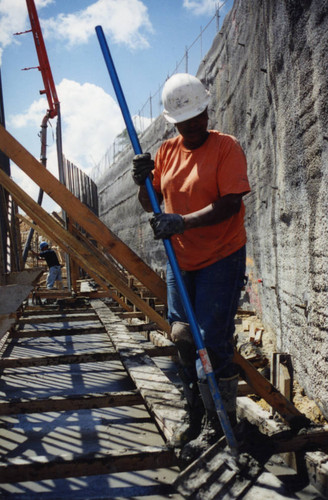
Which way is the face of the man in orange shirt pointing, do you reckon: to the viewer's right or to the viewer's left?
to the viewer's left

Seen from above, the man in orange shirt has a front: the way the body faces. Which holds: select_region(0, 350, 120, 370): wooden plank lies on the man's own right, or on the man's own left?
on the man's own right

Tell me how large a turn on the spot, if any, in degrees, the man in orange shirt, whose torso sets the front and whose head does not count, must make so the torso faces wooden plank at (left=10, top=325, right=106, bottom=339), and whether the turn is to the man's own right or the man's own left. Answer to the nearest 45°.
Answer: approximately 90° to the man's own right

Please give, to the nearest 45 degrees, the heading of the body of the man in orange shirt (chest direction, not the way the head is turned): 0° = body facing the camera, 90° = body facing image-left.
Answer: approximately 45°

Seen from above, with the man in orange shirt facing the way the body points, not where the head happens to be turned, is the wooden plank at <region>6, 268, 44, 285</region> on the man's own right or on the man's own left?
on the man's own right

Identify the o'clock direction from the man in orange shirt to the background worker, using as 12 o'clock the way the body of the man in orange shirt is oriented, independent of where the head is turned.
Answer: The background worker is roughly at 4 o'clock from the man in orange shirt.
